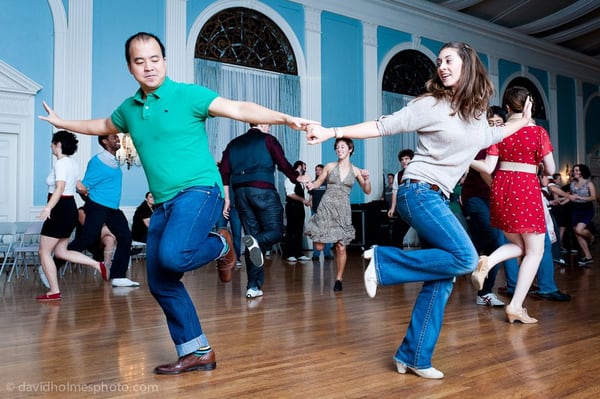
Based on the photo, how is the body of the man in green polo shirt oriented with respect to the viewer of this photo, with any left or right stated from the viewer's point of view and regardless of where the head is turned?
facing the viewer and to the left of the viewer

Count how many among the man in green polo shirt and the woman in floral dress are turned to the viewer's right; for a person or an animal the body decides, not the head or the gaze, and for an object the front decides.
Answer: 0

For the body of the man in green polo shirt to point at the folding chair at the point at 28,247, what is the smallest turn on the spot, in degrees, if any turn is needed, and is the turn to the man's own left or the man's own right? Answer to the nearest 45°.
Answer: approximately 135° to the man's own right

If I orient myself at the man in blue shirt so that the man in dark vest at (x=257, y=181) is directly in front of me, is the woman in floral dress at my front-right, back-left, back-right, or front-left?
front-left

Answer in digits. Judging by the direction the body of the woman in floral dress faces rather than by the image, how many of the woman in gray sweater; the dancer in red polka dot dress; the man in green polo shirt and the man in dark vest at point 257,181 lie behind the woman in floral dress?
0

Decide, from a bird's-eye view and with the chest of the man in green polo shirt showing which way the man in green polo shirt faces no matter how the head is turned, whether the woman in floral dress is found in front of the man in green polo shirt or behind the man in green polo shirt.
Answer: behind

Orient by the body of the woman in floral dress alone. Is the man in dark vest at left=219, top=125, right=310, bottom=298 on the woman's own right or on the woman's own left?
on the woman's own right

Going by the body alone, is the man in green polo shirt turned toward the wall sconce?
no

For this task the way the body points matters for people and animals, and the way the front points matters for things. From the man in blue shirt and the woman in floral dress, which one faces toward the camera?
the woman in floral dress

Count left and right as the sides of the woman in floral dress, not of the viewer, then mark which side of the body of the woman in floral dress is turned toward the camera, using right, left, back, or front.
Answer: front
